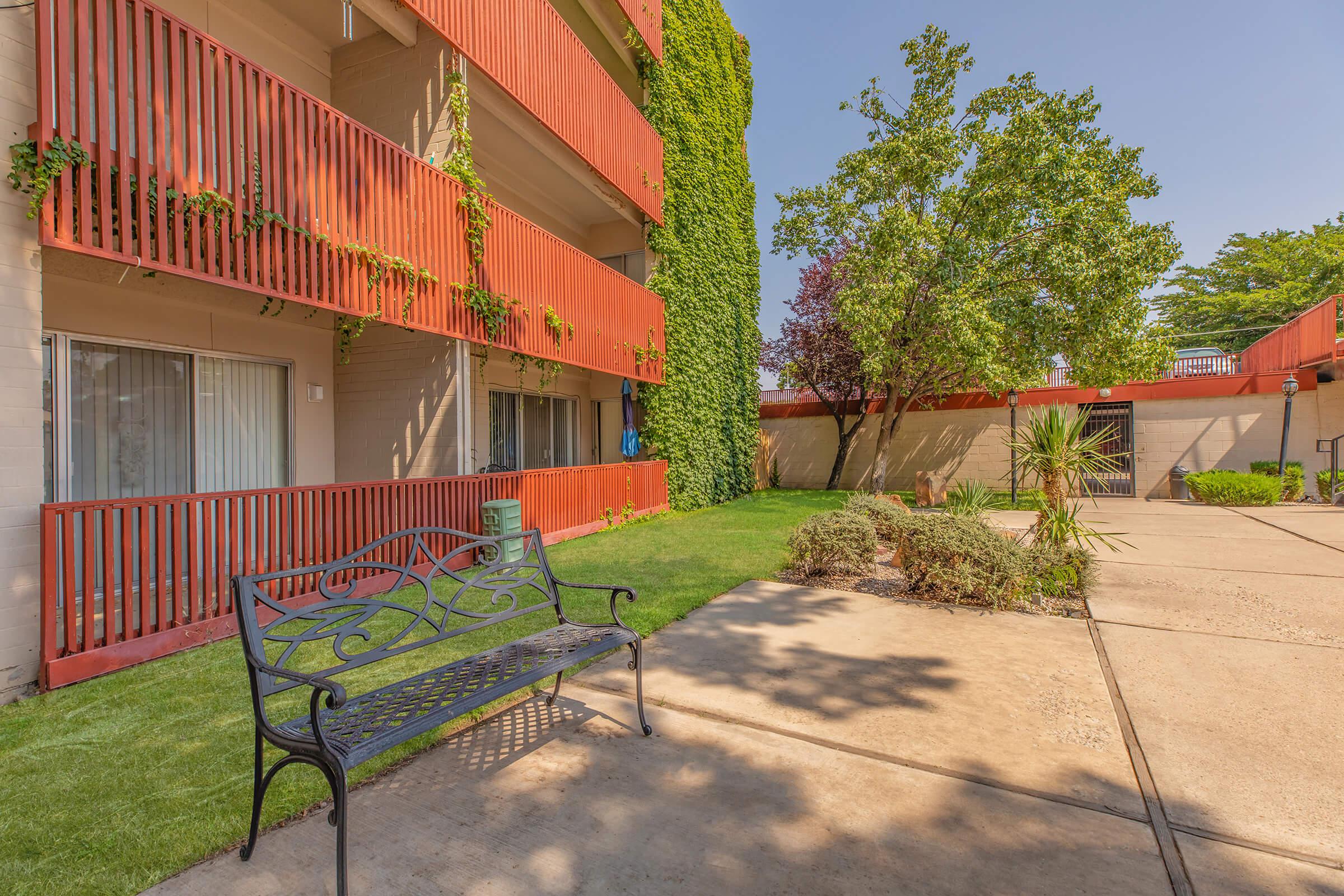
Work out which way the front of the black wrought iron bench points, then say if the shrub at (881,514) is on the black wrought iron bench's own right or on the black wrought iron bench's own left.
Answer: on the black wrought iron bench's own left

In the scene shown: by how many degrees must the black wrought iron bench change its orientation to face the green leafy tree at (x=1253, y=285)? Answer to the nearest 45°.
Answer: approximately 45° to its left

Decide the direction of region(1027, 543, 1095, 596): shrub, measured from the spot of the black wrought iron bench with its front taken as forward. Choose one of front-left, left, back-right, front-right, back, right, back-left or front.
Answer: front-left

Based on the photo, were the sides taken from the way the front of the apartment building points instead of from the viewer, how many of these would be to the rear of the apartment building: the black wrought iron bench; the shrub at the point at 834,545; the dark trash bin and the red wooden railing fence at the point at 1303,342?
0

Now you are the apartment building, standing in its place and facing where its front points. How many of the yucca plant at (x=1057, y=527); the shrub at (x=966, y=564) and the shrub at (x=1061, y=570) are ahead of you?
3

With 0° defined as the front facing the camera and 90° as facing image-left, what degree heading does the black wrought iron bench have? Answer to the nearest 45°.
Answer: approximately 315°

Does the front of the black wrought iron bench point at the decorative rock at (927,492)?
no

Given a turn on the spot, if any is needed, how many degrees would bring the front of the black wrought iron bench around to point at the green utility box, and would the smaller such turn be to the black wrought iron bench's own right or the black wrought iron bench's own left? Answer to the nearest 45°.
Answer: approximately 135° to the black wrought iron bench's own left

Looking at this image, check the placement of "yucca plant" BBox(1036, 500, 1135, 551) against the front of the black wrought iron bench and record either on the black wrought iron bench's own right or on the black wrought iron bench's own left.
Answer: on the black wrought iron bench's own left

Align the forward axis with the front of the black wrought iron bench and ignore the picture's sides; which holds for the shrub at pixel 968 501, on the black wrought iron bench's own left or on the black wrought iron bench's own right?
on the black wrought iron bench's own left

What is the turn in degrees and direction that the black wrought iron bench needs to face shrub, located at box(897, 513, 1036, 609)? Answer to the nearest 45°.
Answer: approximately 45° to its left

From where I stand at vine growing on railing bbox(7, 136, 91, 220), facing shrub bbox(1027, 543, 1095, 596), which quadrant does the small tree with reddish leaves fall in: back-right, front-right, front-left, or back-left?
front-left

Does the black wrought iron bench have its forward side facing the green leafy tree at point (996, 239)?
no

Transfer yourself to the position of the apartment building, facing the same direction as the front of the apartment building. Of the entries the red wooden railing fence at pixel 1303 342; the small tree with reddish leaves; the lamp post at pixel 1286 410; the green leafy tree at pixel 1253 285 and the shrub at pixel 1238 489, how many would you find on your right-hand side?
0

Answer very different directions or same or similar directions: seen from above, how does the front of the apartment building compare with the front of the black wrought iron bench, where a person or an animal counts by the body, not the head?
same or similar directions

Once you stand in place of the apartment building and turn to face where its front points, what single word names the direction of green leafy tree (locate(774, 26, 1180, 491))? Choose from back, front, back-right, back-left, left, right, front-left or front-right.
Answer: front-left

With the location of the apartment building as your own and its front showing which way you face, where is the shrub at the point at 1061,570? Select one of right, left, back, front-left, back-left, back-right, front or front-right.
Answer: front

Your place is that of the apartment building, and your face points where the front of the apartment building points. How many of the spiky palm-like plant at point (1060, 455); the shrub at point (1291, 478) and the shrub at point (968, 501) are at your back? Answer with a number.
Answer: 0

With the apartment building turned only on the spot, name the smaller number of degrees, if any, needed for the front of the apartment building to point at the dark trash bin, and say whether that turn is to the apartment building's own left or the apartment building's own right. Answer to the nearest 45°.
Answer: approximately 45° to the apartment building's own left

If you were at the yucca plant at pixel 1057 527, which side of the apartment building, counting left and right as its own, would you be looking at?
front
